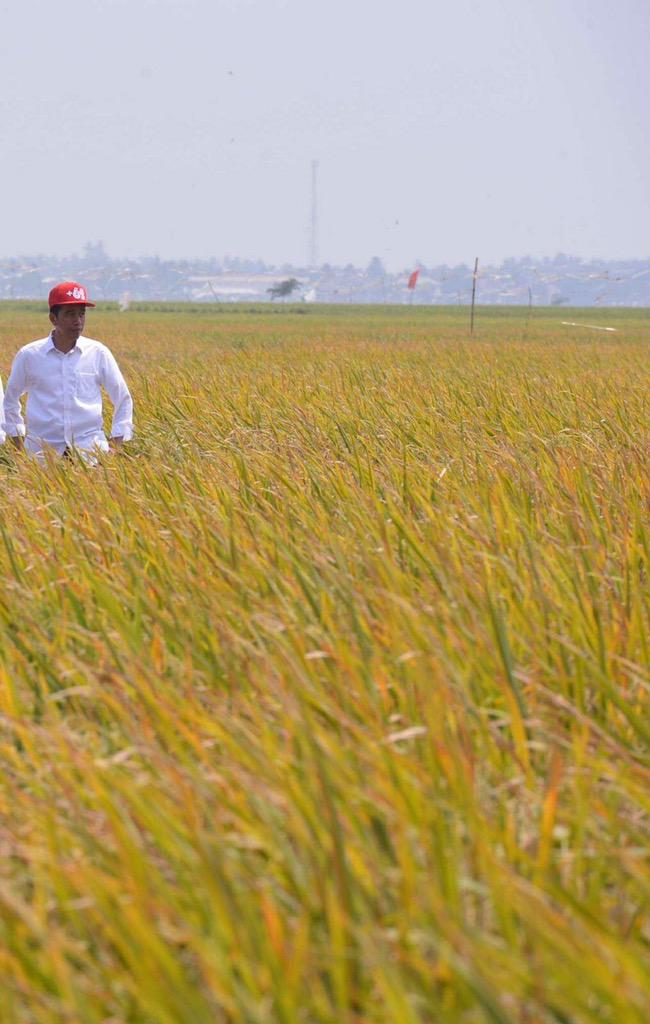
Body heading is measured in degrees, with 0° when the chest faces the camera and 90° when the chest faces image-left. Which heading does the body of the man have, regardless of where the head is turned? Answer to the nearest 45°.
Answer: approximately 0°
